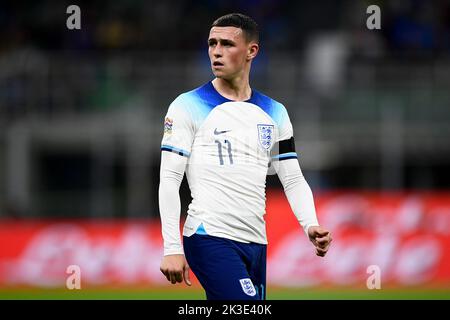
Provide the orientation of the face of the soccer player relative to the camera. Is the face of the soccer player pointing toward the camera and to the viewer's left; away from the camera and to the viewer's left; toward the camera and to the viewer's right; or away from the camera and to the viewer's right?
toward the camera and to the viewer's left

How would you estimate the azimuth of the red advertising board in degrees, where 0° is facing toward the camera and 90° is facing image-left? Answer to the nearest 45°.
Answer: approximately 0°
